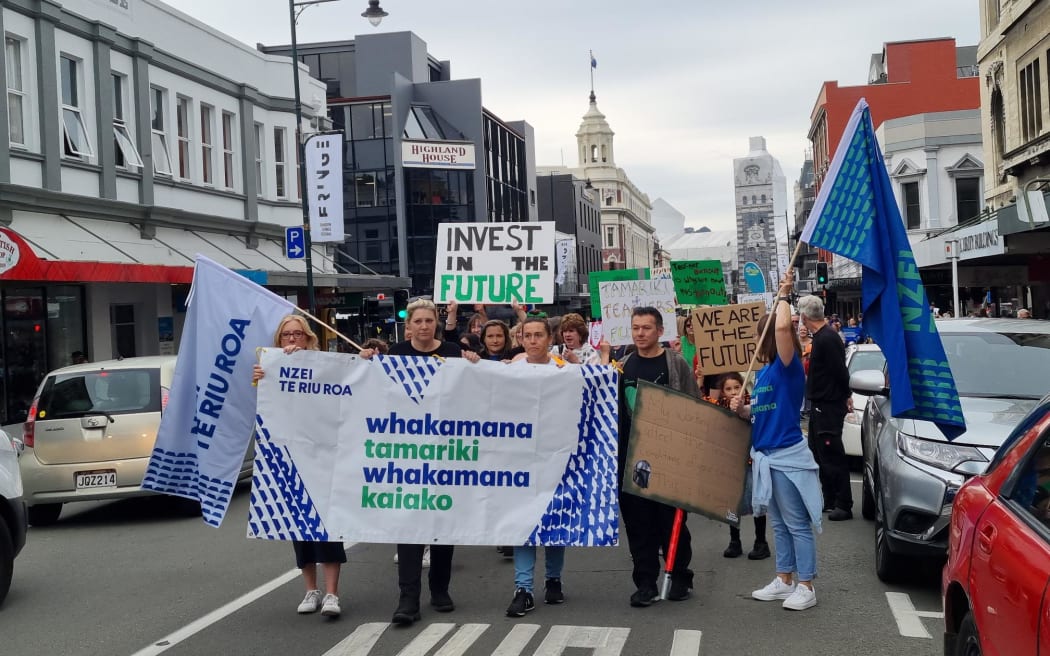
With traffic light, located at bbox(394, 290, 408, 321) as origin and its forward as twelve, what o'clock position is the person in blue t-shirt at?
The person in blue t-shirt is roughly at 12 o'clock from the traffic light.

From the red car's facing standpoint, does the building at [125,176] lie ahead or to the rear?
to the rear

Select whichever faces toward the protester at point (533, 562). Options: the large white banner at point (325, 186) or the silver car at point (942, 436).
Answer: the large white banner

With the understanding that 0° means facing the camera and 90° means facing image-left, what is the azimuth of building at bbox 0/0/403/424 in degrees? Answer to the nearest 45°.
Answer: approximately 315°

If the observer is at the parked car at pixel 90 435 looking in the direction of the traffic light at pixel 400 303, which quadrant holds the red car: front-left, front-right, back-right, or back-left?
back-right

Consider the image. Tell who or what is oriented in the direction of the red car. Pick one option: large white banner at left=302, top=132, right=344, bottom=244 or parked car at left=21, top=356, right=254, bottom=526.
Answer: the large white banner

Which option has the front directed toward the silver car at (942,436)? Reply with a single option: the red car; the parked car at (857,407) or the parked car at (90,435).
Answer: the parked car at (857,407)

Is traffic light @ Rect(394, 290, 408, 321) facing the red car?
yes

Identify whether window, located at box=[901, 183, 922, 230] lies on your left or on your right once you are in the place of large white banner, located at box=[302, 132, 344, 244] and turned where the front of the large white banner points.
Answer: on your left

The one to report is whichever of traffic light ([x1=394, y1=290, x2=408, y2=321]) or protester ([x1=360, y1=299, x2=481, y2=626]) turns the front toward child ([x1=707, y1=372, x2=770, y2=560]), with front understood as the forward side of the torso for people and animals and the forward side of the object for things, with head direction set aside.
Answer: the traffic light
